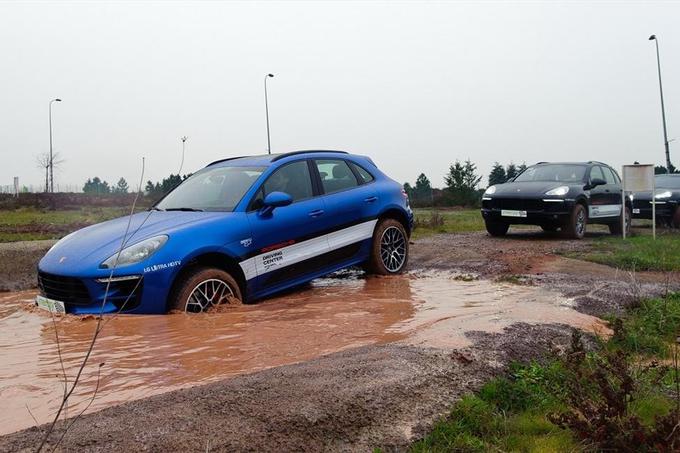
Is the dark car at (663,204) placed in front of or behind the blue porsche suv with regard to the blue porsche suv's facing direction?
behind

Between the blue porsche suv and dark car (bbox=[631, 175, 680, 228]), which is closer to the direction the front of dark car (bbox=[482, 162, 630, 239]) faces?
the blue porsche suv

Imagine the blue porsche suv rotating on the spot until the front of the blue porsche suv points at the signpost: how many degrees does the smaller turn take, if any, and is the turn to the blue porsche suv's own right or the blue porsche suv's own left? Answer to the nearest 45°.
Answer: approximately 180°

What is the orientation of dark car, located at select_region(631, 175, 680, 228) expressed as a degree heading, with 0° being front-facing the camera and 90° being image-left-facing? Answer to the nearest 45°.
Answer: approximately 45°

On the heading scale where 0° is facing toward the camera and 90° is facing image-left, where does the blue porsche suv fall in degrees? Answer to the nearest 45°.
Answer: approximately 45°

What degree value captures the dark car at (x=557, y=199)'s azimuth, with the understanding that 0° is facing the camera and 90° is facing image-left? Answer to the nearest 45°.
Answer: approximately 45°

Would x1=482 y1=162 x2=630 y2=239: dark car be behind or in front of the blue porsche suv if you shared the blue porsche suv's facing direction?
behind
